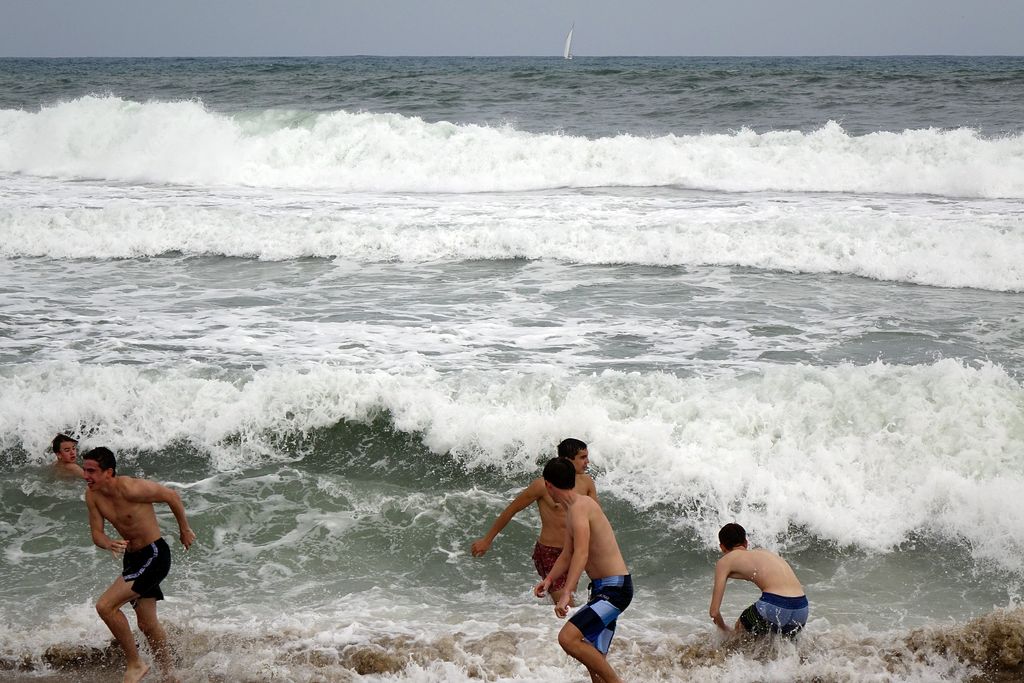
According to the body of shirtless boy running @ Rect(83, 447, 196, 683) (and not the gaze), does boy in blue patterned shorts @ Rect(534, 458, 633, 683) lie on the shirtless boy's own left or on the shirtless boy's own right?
on the shirtless boy's own left

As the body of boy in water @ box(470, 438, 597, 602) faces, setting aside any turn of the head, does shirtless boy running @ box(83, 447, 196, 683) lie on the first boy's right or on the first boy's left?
on the first boy's right

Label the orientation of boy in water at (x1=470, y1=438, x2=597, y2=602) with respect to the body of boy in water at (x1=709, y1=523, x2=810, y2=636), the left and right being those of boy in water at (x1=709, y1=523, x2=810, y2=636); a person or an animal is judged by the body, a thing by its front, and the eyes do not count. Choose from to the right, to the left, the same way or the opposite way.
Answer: the opposite way

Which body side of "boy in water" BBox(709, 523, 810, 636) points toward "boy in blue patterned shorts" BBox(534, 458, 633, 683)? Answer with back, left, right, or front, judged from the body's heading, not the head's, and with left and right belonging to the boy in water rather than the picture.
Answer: left

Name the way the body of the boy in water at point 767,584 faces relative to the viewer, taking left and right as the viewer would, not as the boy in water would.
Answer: facing away from the viewer and to the left of the viewer

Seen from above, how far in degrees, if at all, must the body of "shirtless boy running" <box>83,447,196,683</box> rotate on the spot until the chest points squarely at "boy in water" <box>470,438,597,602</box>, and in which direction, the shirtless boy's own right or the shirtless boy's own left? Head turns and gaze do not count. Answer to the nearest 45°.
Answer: approximately 135° to the shirtless boy's own left
